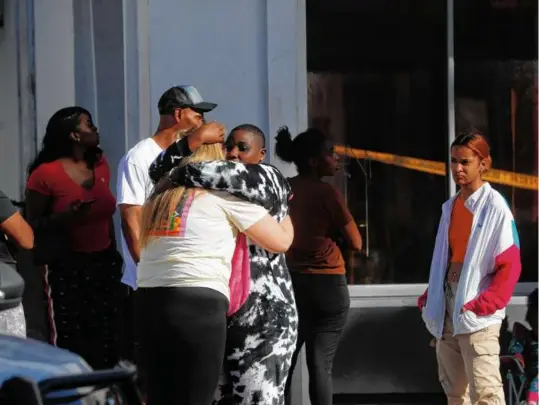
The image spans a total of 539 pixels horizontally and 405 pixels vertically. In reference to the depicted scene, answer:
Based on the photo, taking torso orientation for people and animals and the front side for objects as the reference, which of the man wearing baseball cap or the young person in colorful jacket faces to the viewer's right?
the man wearing baseball cap

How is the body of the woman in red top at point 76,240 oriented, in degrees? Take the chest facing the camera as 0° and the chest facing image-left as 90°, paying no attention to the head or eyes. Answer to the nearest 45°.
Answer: approximately 315°

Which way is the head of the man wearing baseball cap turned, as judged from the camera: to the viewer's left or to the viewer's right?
to the viewer's right

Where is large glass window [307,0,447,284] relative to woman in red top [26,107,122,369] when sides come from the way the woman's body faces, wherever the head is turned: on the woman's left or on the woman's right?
on the woman's left

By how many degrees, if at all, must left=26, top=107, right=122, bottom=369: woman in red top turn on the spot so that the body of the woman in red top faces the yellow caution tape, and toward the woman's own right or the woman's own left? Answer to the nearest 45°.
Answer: approximately 90° to the woman's own left

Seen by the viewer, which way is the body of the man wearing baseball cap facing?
to the viewer's right

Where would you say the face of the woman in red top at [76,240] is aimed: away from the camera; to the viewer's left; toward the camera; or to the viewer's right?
to the viewer's right

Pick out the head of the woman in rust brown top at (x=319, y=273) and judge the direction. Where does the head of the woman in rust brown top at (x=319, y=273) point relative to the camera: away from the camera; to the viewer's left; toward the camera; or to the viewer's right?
to the viewer's right
